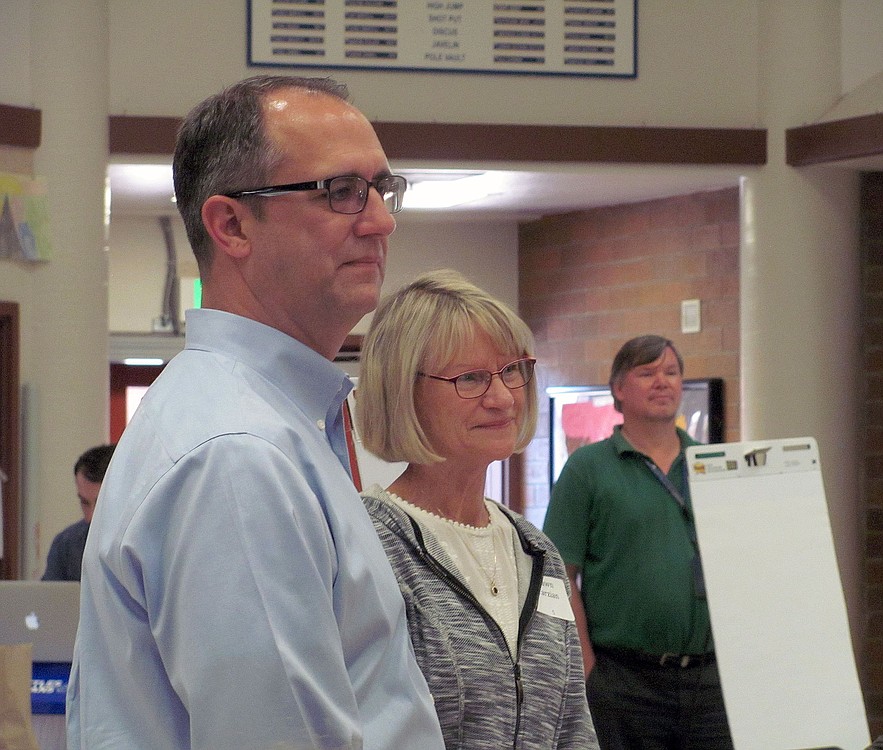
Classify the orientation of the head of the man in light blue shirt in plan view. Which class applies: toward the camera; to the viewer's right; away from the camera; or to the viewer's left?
to the viewer's right

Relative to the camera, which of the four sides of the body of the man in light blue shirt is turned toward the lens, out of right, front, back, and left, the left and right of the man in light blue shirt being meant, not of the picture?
right

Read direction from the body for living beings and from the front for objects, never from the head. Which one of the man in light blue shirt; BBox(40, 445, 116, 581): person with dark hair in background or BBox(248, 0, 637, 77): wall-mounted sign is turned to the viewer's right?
the man in light blue shirt

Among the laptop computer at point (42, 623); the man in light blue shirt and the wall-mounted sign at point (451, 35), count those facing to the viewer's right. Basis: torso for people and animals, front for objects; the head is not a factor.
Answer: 1

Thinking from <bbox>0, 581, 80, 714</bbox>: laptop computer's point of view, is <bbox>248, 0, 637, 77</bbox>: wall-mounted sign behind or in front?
in front

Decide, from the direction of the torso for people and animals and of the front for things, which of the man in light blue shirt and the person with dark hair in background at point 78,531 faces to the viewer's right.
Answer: the man in light blue shirt

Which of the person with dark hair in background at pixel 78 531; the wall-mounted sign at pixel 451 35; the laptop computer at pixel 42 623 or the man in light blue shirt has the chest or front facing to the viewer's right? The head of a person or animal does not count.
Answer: the man in light blue shirt

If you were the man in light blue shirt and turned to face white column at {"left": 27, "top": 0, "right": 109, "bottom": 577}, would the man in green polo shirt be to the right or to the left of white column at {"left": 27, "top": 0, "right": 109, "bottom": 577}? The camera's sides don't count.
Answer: right

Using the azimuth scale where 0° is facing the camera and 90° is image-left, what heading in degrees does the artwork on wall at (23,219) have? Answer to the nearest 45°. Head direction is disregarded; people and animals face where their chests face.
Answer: approximately 315°

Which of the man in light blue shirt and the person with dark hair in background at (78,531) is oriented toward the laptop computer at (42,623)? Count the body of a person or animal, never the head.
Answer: the person with dark hair in background

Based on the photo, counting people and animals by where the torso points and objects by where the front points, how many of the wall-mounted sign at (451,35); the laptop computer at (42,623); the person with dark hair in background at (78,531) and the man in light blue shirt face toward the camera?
2

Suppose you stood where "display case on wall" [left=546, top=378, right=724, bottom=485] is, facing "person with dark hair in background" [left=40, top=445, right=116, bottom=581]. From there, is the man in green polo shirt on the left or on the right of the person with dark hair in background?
left

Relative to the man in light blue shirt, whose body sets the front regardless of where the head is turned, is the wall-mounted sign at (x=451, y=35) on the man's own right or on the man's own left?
on the man's own left
